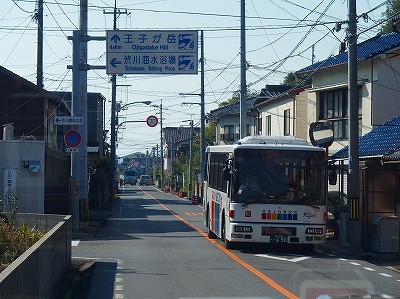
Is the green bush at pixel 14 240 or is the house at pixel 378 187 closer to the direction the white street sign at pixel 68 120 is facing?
the green bush

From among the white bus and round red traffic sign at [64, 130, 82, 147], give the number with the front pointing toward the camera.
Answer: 2

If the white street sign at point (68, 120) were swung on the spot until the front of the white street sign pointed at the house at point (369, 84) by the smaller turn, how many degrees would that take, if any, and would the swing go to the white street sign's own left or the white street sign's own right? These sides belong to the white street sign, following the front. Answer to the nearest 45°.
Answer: approximately 90° to the white street sign's own left

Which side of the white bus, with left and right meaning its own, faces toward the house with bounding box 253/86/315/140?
back
